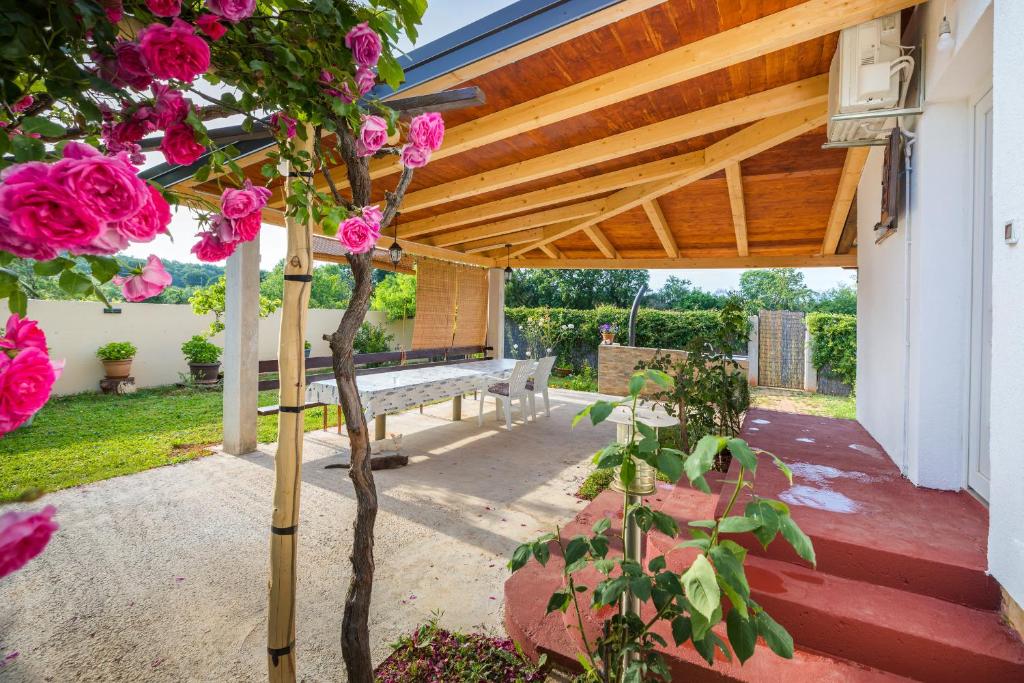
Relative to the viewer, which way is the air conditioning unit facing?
to the viewer's left

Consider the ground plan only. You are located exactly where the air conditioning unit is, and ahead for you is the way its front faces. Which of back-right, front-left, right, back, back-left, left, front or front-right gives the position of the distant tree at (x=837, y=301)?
right

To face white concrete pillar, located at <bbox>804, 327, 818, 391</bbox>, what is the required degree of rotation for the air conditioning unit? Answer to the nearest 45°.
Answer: approximately 90° to its right

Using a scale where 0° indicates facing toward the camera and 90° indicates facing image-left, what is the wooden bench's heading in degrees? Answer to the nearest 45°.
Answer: approximately 315°

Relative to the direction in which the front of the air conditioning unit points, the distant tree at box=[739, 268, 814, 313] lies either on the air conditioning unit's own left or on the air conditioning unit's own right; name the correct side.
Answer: on the air conditioning unit's own right

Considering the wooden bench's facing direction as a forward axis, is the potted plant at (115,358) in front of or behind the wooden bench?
behind

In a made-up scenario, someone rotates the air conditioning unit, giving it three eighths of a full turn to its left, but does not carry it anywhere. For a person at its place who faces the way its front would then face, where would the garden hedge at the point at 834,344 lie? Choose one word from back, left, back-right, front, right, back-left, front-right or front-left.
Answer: back-left

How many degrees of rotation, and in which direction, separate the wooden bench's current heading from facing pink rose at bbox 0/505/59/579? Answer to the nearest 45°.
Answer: approximately 45° to its right

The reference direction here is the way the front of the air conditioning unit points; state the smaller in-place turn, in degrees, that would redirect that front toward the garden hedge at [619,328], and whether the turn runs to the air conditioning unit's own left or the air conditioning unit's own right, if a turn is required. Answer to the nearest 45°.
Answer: approximately 45° to the air conditioning unit's own right

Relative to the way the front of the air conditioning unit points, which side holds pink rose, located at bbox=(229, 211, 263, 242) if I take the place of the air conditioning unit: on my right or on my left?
on my left

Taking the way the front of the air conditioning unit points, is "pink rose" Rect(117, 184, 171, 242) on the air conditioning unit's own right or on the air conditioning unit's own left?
on the air conditioning unit's own left

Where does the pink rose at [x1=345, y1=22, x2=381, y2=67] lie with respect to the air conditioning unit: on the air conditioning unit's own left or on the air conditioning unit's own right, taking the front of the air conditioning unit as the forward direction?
on the air conditioning unit's own left

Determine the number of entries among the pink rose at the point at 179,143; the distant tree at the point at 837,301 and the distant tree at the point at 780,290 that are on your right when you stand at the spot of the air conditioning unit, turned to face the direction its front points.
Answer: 2

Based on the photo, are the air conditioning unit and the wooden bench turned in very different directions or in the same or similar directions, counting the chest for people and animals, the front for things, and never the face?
very different directions

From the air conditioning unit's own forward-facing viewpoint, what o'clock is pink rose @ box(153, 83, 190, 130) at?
The pink rose is roughly at 10 o'clock from the air conditioning unit.

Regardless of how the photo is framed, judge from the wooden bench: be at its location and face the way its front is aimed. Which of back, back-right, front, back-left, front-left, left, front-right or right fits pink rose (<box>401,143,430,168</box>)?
front-right

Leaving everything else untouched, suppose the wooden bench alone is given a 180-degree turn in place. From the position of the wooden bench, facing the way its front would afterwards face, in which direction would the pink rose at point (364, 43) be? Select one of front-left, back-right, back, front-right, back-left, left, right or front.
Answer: back-left

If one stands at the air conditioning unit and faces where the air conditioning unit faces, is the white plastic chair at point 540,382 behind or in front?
in front

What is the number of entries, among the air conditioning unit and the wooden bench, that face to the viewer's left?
1
